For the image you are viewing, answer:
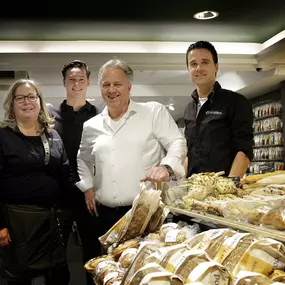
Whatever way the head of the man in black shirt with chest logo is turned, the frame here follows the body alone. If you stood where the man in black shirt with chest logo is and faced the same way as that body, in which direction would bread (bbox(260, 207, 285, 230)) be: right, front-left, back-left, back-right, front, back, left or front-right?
front-left

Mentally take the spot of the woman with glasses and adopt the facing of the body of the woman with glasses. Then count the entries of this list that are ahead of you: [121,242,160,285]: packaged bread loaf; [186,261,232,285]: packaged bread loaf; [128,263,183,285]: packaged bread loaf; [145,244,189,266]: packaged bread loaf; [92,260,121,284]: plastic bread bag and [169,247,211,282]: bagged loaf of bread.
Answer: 6

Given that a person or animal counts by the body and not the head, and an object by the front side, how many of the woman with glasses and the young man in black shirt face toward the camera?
2

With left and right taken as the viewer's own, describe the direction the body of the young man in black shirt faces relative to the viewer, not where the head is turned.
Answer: facing the viewer

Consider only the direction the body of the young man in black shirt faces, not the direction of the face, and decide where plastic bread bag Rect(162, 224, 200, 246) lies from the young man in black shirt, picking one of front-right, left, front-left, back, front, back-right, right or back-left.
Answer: front

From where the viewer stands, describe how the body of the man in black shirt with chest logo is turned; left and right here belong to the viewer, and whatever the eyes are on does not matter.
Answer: facing the viewer and to the left of the viewer

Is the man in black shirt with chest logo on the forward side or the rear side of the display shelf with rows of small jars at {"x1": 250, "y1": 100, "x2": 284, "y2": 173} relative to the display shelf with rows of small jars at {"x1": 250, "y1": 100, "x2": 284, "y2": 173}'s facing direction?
on the forward side

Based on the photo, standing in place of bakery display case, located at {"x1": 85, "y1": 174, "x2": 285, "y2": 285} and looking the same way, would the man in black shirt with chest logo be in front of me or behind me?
behind
